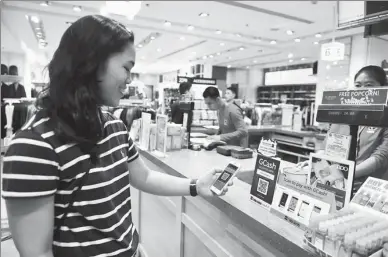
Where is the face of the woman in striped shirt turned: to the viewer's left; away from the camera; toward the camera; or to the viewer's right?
to the viewer's right

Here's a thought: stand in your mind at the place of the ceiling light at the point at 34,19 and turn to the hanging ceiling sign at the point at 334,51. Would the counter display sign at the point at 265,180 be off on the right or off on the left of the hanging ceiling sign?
right

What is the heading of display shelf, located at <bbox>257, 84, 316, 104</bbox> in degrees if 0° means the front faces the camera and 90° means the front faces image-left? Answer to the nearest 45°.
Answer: approximately 0°

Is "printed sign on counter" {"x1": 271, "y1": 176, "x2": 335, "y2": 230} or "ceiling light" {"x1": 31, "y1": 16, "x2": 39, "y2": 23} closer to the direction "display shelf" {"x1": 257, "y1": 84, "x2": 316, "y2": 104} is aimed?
the printed sign on counter

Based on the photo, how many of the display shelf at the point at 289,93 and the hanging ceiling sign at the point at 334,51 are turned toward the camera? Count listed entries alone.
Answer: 2

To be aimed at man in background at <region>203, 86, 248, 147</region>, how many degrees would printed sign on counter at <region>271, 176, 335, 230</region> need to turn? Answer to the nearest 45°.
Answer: approximately 135° to its right

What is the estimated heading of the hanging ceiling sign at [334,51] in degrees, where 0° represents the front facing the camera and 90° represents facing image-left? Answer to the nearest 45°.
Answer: approximately 0°

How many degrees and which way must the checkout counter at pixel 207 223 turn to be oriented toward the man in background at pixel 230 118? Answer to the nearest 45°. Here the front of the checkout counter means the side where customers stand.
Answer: approximately 135° to its right

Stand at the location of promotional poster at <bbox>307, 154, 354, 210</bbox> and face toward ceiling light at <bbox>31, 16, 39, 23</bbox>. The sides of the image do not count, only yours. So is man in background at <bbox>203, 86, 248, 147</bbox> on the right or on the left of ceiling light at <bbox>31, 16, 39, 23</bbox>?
right

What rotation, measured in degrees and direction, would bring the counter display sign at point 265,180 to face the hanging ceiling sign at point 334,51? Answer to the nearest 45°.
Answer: approximately 135° to its right
